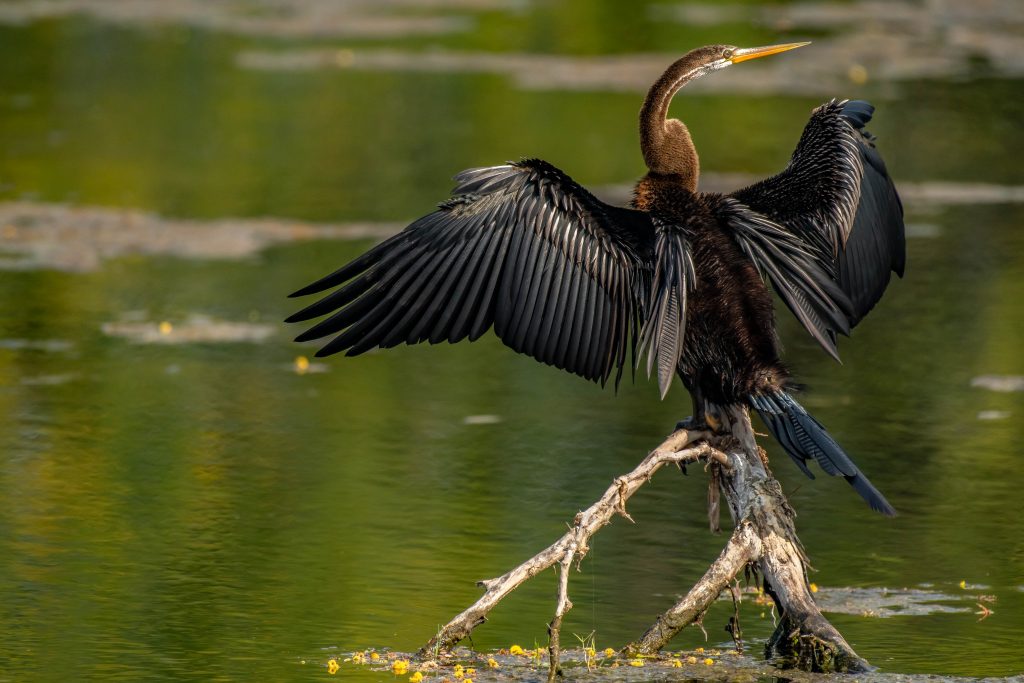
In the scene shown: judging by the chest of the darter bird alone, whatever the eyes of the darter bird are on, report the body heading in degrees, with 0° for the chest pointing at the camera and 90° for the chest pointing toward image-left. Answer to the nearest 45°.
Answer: approximately 135°
